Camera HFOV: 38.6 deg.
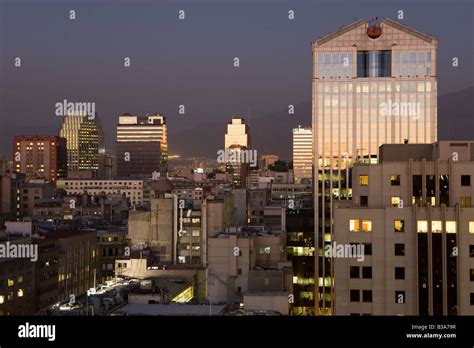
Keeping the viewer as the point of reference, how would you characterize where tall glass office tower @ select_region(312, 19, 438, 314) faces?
facing the viewer

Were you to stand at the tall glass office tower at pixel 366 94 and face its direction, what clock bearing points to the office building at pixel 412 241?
The office building is roughly at 12 o'clock from the tall glass office tower.
